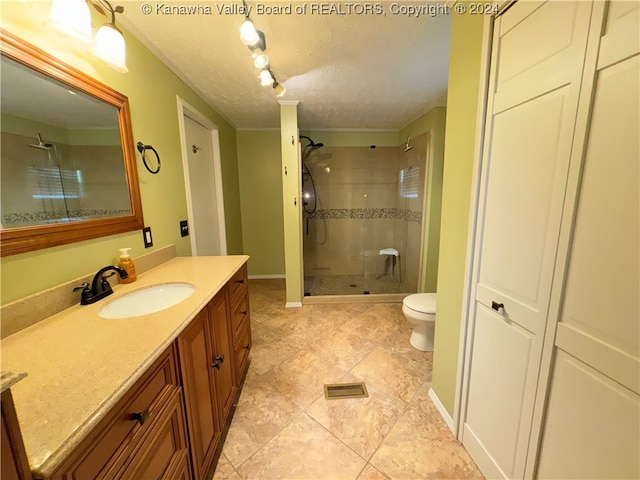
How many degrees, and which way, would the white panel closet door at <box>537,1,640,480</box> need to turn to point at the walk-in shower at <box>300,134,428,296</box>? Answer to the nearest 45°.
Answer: approximately 45° to its right

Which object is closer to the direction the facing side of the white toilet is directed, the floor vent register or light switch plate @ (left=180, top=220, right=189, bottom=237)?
the light switch plate

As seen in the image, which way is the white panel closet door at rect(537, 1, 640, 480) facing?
to the viewer's left

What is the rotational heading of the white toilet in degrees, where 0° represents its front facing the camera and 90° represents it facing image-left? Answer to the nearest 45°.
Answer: approximately 90°

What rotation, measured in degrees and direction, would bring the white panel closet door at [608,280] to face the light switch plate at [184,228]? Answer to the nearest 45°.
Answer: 0° — it already faces it

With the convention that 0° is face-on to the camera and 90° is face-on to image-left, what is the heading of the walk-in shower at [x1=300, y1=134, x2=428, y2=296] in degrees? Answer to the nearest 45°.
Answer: approximately 0°

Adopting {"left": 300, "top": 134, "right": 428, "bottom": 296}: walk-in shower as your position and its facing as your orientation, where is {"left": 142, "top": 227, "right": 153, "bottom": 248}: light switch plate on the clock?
The light switch plate is roughly at 1 o'clock from the walk-in shower.
